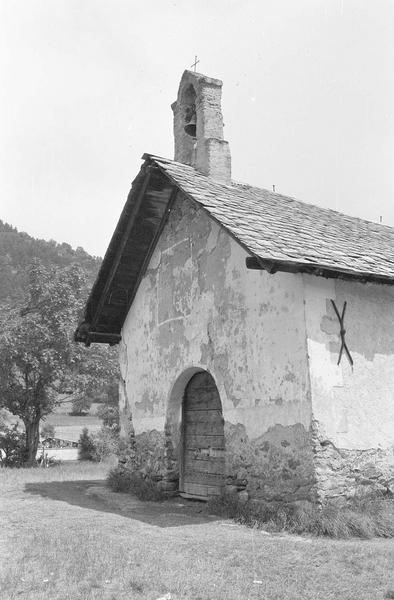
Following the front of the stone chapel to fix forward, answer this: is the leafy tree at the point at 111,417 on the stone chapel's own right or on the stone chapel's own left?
on the stone chapel's own right

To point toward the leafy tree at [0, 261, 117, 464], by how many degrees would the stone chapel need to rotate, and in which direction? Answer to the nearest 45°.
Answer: approximately 90° to its right

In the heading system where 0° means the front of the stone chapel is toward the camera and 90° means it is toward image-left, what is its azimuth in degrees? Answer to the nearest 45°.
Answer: approximately 45°

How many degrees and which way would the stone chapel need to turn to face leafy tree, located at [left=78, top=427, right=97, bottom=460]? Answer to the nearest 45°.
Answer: approximately 135° to its right

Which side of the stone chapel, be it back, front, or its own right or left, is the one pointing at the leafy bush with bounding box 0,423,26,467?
right
